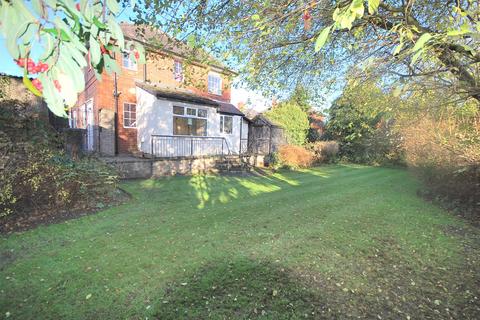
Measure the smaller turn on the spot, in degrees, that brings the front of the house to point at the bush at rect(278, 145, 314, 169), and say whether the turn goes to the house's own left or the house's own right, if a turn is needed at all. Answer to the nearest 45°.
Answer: approximately 45° to the house's own left

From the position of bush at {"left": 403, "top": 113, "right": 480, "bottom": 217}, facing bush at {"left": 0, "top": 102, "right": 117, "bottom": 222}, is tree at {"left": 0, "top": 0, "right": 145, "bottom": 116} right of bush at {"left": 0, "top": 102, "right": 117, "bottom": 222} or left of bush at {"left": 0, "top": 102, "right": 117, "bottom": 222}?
left

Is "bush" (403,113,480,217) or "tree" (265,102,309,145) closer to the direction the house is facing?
the bush

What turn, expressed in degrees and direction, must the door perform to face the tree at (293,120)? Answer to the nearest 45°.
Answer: approximately 135° to its left

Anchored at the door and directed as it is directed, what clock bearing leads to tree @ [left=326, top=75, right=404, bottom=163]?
The tree is roughly at 8 o'clock from the door.
